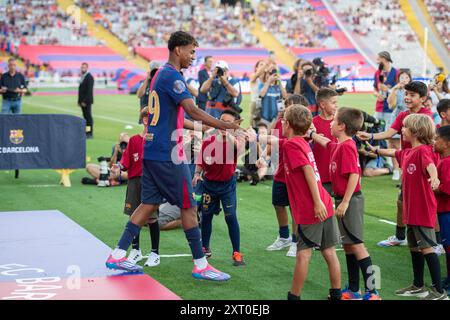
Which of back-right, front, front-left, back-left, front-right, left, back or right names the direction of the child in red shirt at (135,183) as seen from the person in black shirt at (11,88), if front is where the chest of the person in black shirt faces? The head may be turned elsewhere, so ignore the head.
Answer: front

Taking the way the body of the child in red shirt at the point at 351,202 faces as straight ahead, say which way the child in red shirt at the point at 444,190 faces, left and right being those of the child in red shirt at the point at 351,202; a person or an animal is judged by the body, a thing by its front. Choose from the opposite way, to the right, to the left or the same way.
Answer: the same way

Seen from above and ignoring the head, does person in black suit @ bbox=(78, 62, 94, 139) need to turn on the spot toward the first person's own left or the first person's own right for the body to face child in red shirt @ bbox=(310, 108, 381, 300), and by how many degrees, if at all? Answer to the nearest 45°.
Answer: approximately 45° to the first person's own left

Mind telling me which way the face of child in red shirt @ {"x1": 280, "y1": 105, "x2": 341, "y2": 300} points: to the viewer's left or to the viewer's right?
to the viewer's left

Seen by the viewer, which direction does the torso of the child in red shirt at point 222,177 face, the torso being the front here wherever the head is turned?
toward the camera

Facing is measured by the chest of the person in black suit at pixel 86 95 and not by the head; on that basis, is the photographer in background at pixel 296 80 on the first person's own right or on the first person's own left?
on the first person's own left

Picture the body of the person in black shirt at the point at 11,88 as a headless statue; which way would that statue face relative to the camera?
toward the camera

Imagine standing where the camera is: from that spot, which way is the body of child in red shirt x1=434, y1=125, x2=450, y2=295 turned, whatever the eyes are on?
to the viewer's left

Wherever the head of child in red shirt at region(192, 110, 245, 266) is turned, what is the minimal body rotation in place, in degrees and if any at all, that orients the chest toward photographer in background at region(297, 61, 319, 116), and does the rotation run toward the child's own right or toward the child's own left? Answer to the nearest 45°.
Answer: approximately 180°

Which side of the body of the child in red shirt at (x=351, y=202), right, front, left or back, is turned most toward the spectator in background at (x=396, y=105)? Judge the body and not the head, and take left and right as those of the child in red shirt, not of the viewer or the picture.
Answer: right

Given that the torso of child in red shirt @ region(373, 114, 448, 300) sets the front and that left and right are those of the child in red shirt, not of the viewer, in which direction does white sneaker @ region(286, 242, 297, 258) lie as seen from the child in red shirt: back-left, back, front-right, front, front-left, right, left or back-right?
right

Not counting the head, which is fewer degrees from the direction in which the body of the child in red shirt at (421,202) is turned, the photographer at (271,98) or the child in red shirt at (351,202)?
the child in red shirt

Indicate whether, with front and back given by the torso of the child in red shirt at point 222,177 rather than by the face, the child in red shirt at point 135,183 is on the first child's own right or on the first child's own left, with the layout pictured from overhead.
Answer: on the first child's own right

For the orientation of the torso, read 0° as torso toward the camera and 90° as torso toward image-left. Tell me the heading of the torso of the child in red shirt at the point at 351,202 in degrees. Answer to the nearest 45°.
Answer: approximately 90°

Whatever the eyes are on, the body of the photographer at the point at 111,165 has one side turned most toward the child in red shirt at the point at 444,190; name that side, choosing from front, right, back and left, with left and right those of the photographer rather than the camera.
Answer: front

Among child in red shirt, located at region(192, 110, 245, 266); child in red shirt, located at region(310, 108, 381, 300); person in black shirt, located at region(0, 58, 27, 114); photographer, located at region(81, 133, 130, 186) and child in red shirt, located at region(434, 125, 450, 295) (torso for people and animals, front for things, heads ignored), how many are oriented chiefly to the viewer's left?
2

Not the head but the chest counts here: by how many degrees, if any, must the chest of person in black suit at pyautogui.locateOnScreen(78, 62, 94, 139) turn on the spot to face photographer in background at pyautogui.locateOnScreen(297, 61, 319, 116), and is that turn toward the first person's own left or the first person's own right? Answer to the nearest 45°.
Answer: approximately 90° to the first person's own left

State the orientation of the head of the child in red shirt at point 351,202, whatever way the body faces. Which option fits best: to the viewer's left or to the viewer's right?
to the viewer's left
